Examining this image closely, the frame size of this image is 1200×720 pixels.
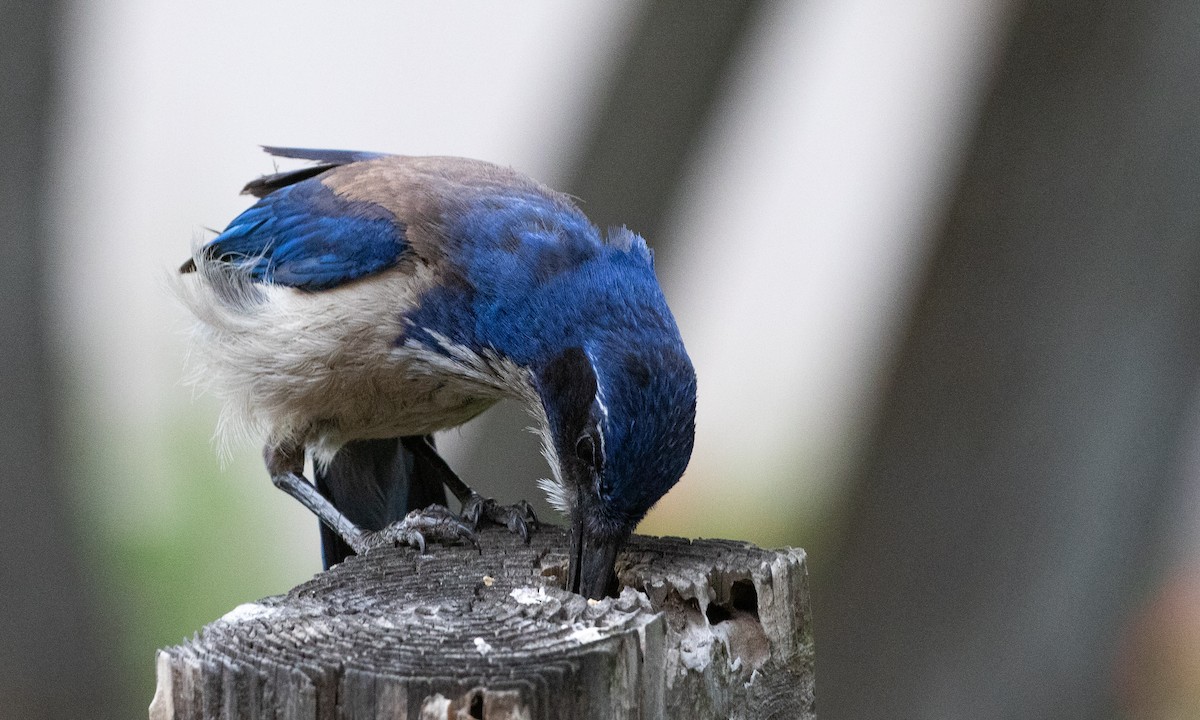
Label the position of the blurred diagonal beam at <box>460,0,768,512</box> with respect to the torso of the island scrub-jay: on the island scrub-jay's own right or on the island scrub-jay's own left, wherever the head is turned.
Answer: on the island scrub-jay's own left

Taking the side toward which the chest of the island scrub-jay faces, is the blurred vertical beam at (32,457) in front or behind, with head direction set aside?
behind

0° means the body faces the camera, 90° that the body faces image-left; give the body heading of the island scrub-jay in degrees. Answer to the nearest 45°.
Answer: approximately 315°
